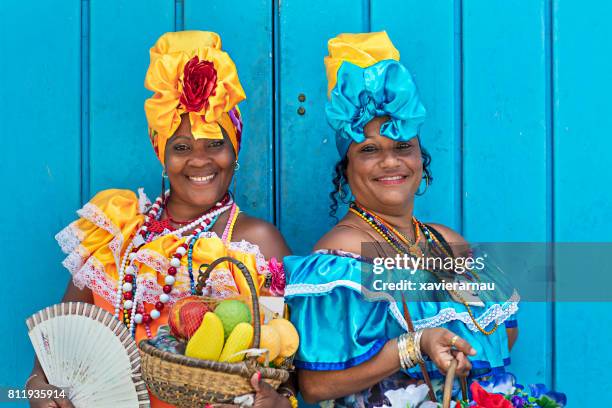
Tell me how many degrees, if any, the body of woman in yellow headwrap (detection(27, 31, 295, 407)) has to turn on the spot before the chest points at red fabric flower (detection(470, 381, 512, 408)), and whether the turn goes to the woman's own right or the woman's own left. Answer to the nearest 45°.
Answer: approximately 45° to the woman's own left

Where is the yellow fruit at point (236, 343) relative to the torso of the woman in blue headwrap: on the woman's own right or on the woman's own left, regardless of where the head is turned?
on the woman's own right

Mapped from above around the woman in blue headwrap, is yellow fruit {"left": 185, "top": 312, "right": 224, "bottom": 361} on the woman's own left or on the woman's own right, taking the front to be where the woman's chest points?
on the woman's own right

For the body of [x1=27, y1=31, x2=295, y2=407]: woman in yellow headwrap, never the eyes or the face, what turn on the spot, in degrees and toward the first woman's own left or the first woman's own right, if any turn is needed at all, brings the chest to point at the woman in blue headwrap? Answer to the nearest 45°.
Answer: approximately 45° to the first woman's own left

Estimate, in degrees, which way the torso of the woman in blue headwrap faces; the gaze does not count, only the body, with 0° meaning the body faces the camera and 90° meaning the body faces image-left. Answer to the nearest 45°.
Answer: approximately 315°
